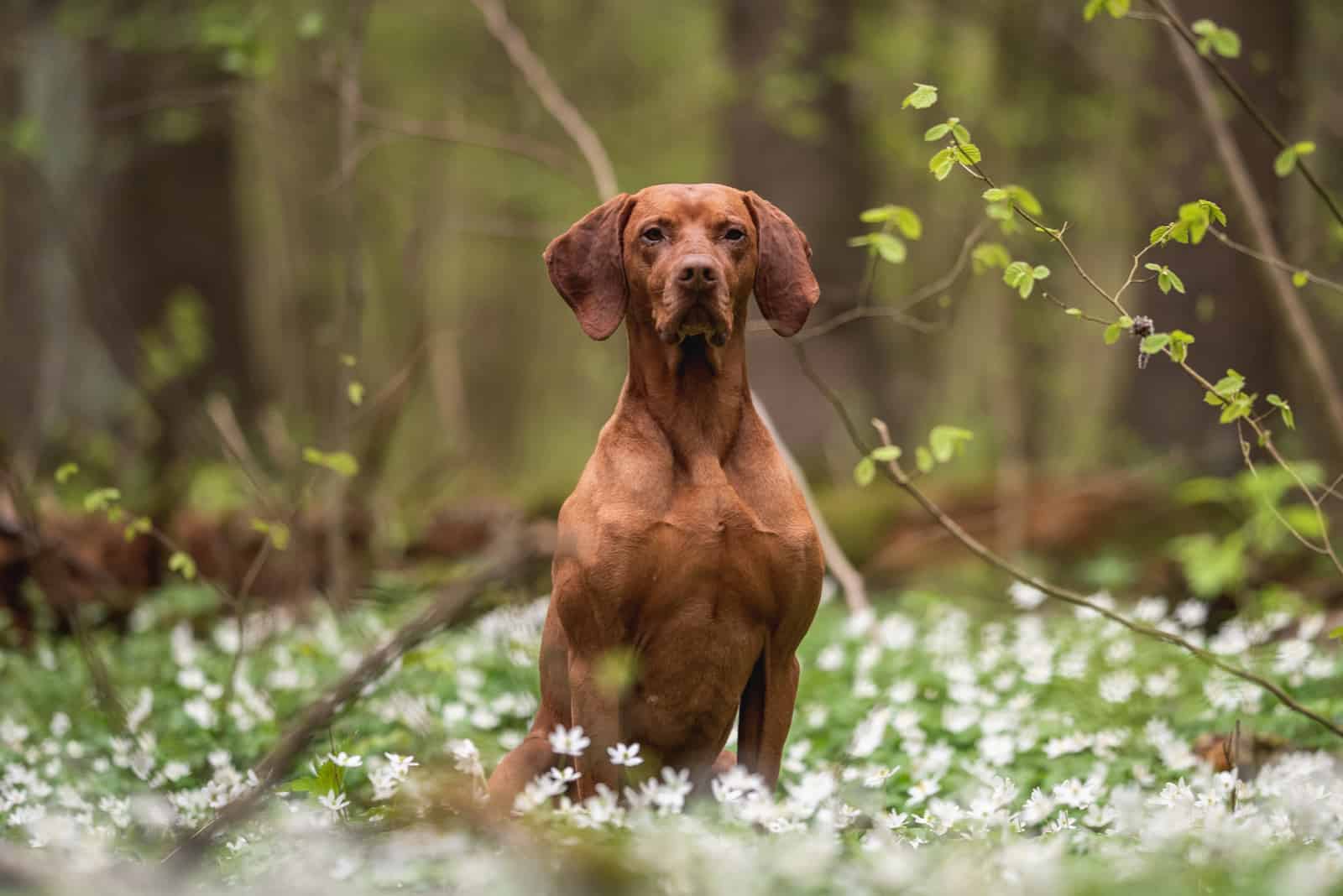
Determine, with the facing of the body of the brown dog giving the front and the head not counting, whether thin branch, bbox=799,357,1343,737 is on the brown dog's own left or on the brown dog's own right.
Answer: on the brown dog's own left

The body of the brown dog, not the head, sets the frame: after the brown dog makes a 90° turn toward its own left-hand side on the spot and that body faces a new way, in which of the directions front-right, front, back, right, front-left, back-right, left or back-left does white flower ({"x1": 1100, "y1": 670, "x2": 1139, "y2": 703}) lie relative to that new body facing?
front-left

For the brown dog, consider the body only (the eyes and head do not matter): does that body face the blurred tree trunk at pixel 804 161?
no

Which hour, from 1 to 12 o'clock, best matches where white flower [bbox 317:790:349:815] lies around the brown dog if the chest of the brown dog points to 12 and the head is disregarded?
The white flower is roughly at 2 o'clock from the brown dog.

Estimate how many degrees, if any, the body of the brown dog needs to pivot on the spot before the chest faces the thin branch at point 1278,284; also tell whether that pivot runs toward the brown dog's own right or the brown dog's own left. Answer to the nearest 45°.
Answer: approximately 135° to the brown dog's own left

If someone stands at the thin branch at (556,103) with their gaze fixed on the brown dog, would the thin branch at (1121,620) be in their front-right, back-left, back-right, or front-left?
front-left

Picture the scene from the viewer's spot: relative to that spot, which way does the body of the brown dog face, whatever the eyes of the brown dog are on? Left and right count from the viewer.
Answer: facing the viewer

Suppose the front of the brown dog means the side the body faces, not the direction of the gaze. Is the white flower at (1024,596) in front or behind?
behind

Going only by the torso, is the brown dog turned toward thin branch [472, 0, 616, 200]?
no

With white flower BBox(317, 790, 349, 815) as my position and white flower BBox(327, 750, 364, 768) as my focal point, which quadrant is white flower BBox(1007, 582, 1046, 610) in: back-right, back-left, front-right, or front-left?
front-right

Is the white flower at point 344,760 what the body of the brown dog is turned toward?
no
